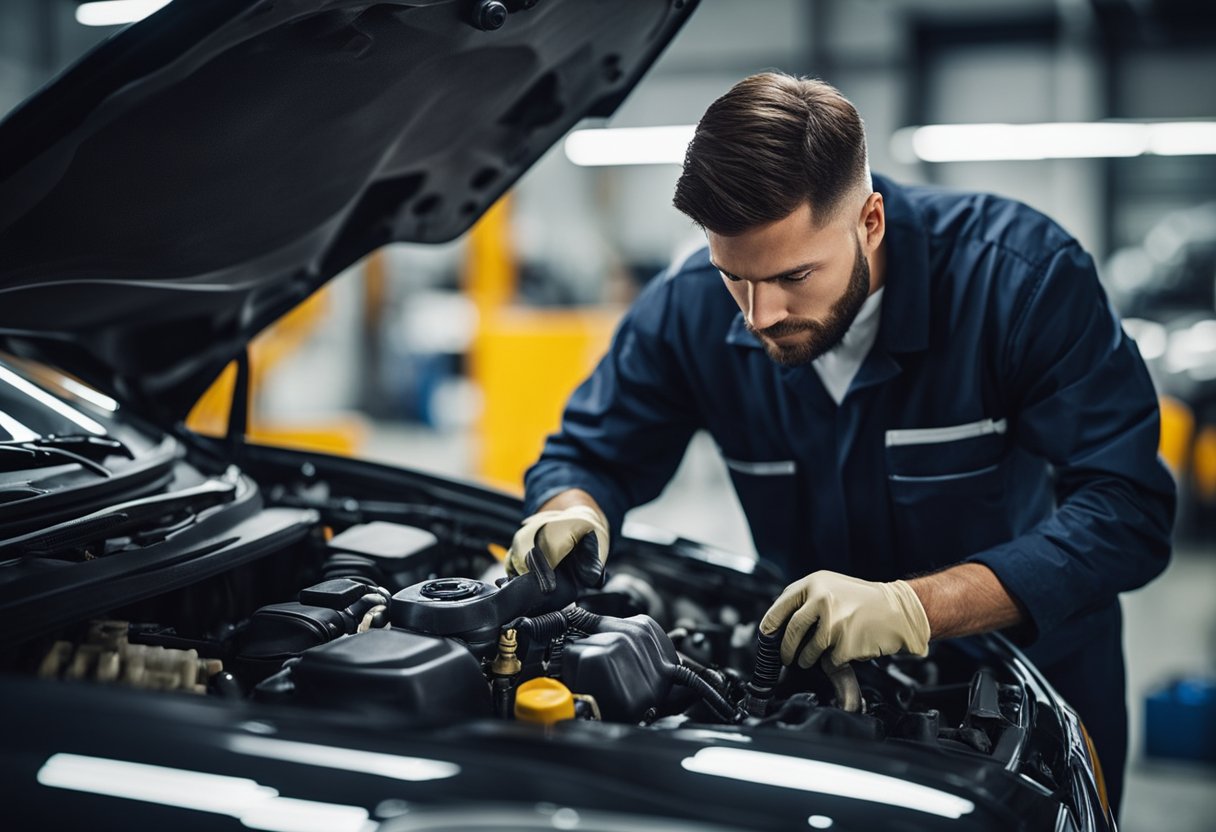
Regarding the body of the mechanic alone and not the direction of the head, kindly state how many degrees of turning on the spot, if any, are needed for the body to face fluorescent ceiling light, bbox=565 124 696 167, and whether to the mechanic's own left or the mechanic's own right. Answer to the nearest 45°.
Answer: approximately 135° to the mechanic's own right

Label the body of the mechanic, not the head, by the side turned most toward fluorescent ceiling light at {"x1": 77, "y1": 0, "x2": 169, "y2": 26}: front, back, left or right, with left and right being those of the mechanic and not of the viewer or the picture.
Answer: right

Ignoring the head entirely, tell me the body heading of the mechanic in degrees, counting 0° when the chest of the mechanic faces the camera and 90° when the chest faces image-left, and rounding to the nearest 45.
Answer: approximately 45°

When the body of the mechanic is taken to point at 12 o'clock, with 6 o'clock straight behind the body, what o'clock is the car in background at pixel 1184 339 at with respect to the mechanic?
The car in background is roughly at 5 o'clock from the mechanic.

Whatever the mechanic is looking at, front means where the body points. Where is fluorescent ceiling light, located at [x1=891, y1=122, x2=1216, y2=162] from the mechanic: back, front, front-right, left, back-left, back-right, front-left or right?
back-right
